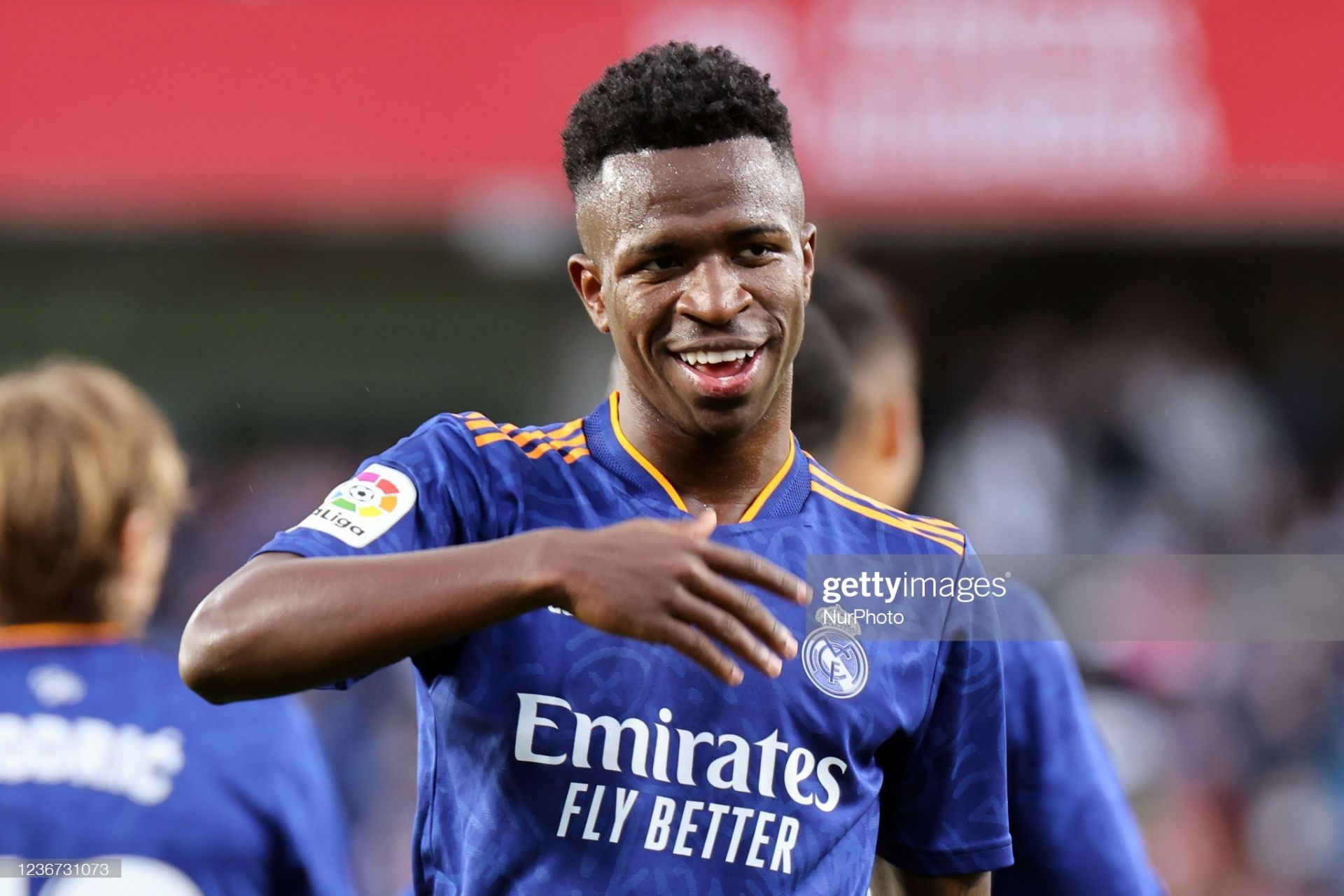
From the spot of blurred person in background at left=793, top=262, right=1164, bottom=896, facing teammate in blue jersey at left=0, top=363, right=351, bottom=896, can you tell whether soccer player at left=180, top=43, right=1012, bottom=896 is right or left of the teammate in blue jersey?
left

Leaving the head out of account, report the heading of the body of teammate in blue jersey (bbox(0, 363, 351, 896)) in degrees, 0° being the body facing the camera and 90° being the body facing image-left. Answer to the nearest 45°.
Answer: approximately 180°

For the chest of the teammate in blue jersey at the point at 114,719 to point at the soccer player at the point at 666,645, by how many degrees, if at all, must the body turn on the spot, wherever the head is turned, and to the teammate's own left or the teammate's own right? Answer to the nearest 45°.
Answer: approximately 135° to the teammate's own right

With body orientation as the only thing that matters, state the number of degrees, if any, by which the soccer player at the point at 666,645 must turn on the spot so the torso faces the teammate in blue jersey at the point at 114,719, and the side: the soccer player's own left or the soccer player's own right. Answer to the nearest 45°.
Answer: approximately 135° to the soccer player's own right

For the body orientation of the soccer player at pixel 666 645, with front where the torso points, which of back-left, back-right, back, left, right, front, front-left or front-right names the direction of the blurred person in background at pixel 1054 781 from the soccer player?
back-left

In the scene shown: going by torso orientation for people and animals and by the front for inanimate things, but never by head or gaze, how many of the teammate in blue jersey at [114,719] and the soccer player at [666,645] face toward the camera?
1

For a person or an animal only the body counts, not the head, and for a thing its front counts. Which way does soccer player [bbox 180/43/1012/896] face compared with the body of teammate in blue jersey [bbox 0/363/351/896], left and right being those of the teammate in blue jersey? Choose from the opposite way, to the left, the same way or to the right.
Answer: the opposite way

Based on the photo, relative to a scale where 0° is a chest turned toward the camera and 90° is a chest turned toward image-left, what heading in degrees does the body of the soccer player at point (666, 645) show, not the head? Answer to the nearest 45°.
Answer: approximately 0°
